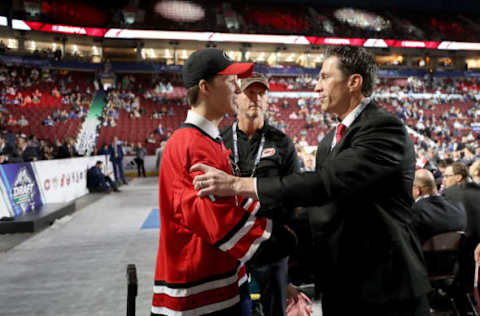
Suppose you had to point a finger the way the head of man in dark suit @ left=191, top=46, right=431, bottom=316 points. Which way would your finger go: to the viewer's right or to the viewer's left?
to the viewer's left

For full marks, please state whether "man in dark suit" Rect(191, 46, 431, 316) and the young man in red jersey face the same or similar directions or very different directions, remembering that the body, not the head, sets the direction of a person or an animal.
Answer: very different directions

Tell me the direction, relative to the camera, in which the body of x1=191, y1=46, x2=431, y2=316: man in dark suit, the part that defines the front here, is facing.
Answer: to the viewer's left

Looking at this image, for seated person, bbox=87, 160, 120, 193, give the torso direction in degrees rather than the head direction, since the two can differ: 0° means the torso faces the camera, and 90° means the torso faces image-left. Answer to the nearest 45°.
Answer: approximately 270°

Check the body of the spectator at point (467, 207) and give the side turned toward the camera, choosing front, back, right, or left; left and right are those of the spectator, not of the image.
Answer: left

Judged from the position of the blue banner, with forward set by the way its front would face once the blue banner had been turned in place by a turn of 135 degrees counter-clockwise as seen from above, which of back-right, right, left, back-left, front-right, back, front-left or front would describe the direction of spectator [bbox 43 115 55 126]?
front

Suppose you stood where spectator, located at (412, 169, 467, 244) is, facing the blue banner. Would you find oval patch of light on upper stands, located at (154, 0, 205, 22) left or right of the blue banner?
right

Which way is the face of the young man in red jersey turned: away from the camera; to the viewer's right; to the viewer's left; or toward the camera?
to the viewer's right

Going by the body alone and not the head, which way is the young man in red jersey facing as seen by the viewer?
to the viewer's right

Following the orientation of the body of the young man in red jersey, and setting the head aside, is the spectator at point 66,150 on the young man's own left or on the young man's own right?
on the young man's own left

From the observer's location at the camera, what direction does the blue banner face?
facing the viewer and to the right of the viewer
